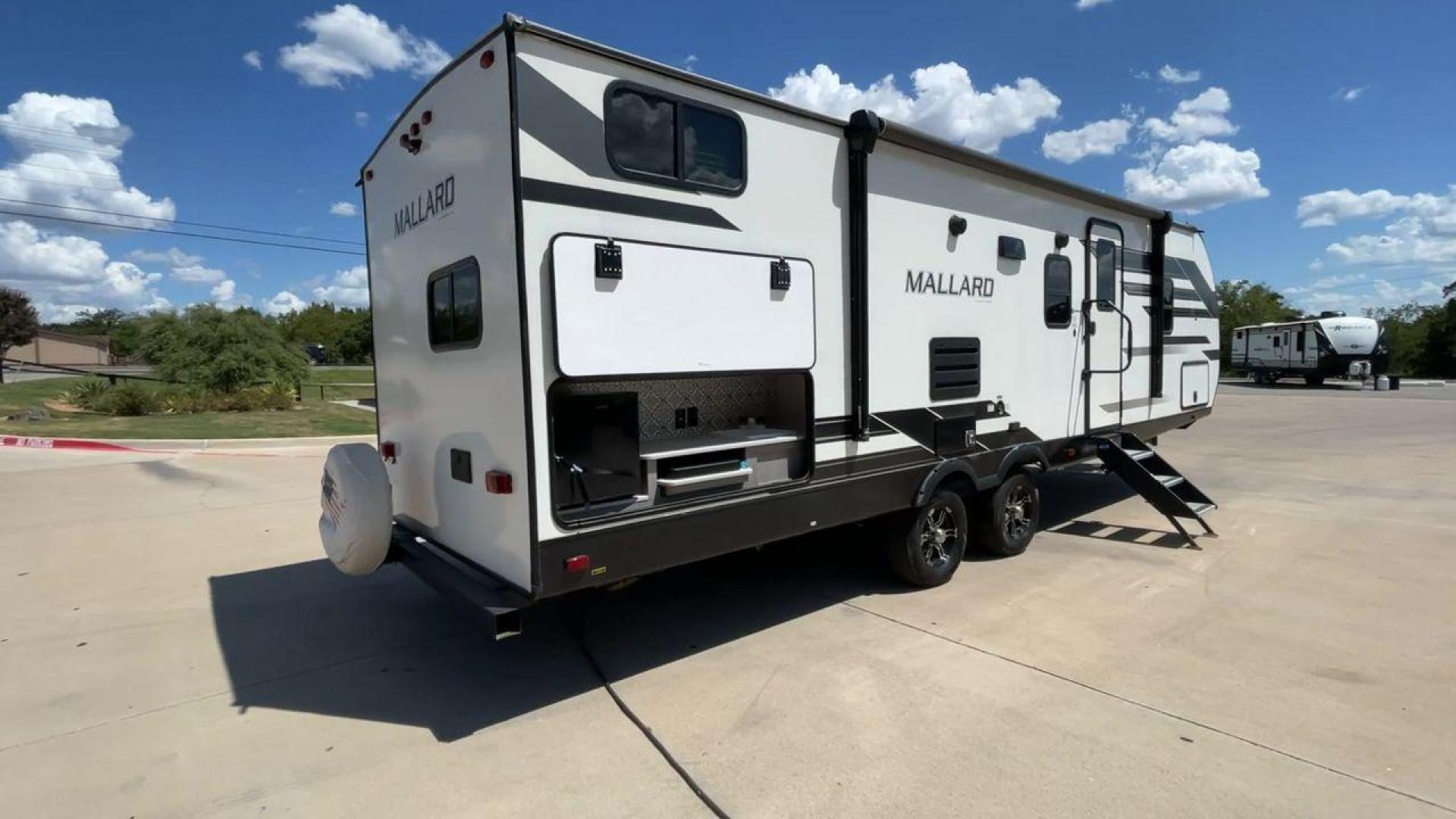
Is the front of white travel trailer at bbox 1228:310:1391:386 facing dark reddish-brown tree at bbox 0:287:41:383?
no

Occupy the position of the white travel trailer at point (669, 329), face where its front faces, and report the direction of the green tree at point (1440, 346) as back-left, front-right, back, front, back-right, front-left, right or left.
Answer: front

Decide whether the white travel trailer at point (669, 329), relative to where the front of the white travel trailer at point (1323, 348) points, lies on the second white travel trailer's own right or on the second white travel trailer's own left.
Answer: on the second white travel trailer's own right

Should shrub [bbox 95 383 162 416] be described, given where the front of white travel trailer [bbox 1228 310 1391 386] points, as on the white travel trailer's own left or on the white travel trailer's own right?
on the white travel trailer's own right

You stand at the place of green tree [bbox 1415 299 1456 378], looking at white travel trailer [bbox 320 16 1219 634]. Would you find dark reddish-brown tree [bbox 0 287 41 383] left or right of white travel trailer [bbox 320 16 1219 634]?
right

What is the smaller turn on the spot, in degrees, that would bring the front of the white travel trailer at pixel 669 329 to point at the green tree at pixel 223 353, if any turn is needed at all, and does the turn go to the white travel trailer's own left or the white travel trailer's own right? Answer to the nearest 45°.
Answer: approximately 90° to the white travel trailer's own left

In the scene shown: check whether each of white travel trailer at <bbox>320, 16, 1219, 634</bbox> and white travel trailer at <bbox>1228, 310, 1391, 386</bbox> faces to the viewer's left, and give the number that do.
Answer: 0

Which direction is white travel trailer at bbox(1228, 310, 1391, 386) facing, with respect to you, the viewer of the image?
facing the viewer and to the right of the viewer

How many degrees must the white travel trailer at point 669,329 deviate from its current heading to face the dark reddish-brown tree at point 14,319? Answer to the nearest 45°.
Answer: approximately 90° to its left

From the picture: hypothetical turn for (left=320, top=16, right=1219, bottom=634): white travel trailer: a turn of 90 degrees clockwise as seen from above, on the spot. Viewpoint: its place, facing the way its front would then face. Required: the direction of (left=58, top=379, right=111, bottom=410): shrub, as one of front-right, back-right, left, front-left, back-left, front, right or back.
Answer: back

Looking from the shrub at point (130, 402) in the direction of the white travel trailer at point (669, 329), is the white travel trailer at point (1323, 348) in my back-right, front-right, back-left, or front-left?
front-left

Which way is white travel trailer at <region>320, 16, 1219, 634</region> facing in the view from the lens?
facing away from the viewer and to the right of the viewer

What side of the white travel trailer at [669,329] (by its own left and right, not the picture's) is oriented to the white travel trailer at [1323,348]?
front

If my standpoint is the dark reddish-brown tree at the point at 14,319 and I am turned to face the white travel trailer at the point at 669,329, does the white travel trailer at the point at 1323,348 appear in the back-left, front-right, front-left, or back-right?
front-left
